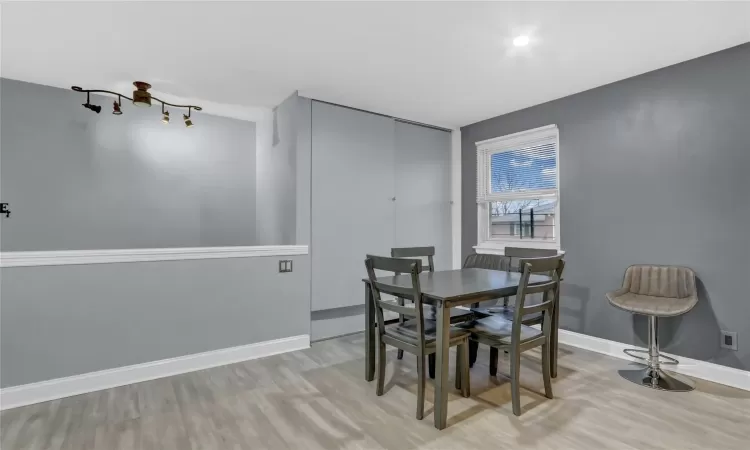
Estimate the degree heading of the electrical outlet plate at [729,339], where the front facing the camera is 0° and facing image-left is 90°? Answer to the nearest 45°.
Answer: approximately 45°

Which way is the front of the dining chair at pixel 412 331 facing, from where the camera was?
facing away from the viewer and to the right of the viewer

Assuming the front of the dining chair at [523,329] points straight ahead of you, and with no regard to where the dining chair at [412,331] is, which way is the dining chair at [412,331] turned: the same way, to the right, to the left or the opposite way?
to the right

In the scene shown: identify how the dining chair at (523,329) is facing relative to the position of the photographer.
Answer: facing away from the viewer and to the left of the viewer

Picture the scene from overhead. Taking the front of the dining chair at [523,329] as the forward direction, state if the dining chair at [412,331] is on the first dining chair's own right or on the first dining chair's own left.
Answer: on the first dining chair's own left
